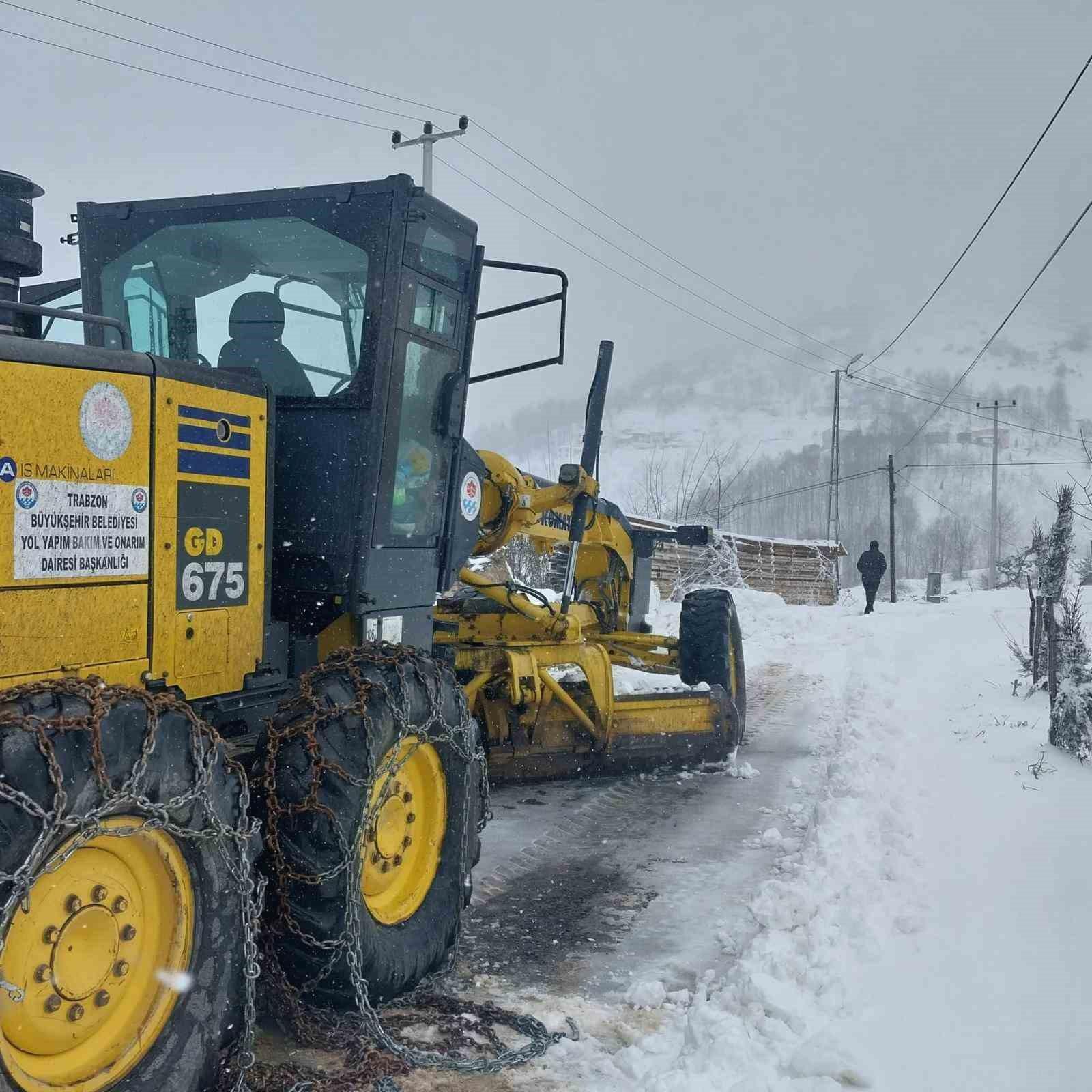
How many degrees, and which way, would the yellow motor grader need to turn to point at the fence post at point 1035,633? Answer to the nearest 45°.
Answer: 0° — it already faces it

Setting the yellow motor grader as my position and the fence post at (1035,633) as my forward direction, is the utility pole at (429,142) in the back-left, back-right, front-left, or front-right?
front-left

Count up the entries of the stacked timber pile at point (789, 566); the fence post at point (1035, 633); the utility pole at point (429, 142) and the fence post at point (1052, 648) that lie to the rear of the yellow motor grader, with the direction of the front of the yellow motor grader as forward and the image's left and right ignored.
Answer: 0

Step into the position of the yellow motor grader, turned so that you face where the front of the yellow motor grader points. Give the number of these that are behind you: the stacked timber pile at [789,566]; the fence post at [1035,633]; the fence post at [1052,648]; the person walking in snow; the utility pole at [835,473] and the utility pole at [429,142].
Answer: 0

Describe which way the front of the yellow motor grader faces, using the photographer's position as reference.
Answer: facing away from the viewer and to the right of the viewer

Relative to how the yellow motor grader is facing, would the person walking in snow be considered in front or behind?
in front

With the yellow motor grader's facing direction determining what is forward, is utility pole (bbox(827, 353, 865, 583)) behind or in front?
in front

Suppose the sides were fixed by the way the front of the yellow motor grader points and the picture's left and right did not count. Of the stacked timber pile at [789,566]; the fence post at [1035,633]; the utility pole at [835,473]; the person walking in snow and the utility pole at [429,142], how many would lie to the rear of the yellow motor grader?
0

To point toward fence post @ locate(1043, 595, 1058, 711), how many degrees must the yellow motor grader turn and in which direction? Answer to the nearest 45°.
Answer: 0° — it already faces it

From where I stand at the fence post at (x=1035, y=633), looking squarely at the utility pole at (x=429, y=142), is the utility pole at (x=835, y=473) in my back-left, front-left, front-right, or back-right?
front-right

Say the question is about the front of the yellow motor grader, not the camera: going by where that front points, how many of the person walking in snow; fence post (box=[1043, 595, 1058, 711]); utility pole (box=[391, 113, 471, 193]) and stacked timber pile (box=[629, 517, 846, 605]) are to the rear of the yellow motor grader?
0

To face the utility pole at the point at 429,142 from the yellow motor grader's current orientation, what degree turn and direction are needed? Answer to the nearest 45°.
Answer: approximately 45° to its left
